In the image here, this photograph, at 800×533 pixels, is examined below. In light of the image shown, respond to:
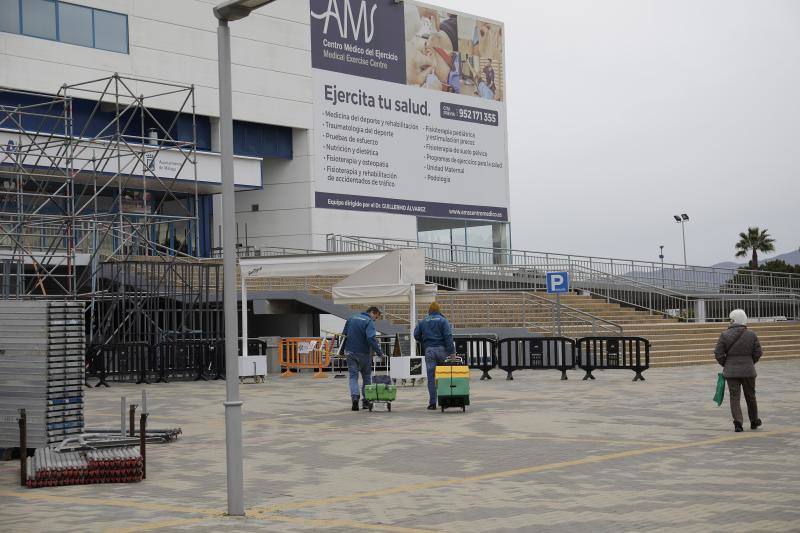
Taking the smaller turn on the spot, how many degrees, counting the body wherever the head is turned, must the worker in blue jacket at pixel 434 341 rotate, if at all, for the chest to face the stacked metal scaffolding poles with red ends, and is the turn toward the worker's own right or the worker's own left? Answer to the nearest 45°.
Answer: approximately 135° to the worker's own left

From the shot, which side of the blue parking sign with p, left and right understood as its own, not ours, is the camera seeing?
front

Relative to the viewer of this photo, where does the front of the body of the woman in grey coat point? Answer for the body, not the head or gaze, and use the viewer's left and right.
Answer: facing away from the viewer

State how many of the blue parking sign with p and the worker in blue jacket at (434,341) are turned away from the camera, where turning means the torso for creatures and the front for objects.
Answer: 1

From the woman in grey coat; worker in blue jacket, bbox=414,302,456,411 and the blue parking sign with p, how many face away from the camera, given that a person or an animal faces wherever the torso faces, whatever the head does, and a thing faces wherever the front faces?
2

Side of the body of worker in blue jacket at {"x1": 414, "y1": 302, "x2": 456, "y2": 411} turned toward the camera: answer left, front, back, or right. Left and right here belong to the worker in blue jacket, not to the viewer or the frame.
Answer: back

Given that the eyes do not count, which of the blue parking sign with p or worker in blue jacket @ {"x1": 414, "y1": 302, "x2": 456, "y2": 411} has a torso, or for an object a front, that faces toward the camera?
the blue parking sign with p

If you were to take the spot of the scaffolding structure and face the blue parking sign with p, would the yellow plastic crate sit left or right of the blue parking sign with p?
right

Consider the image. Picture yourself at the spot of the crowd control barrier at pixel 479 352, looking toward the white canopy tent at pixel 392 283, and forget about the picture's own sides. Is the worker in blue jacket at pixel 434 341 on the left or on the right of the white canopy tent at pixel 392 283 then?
left

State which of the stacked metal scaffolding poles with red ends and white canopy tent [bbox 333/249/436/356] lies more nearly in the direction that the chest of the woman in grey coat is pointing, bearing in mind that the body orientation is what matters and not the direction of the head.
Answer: the white canopy tent

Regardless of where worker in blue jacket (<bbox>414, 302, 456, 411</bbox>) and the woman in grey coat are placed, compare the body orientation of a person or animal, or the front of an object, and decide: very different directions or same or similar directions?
same or similar directions

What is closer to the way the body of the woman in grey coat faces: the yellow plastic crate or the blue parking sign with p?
the blue parking sign with p

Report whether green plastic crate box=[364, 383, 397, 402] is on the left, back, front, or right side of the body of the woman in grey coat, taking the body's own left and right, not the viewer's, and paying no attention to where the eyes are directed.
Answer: left

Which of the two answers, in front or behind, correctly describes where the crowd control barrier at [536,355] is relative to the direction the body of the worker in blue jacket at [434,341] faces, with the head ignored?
in front

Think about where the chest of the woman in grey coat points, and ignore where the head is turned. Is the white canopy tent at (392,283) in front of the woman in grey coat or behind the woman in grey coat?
in front

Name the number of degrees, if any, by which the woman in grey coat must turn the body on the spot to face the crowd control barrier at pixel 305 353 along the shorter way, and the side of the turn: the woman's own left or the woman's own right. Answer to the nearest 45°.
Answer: approximately 45° to the woman's own left

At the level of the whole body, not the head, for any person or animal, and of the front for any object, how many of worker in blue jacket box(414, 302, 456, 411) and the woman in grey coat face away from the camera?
2

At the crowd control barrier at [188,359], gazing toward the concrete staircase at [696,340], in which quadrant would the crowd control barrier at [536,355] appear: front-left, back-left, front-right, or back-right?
front-right
